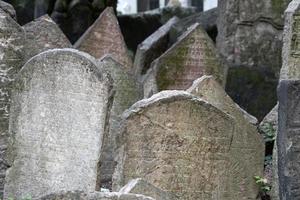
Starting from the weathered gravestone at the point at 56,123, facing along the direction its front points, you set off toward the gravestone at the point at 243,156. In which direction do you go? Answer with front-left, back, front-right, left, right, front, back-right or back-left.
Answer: left

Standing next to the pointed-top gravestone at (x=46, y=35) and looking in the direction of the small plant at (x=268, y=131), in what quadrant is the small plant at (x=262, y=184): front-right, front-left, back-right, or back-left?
front-right

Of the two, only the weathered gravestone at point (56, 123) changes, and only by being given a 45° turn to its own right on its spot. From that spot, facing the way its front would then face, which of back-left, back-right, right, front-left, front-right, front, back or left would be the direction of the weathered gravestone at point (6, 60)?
right

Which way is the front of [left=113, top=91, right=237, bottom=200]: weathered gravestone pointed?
toward the camera

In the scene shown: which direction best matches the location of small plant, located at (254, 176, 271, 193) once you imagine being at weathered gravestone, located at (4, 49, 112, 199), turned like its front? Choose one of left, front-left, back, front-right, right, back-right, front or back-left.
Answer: left

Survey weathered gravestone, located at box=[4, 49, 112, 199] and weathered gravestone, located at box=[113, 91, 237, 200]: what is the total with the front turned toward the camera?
2

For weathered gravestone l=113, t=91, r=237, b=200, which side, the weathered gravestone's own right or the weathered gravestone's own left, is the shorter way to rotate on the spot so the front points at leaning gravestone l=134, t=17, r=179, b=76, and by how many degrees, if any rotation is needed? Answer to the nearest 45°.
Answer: approximately 180°

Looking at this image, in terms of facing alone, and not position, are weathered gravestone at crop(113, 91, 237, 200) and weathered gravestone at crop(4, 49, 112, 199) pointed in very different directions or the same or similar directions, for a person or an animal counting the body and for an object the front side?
same or similar directions

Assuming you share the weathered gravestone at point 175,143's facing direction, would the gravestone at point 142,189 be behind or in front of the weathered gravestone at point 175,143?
in front

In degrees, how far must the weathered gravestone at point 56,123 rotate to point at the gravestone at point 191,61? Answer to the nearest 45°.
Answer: approximately 135° to its left

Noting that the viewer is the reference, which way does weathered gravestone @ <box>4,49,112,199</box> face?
facing the viewer
